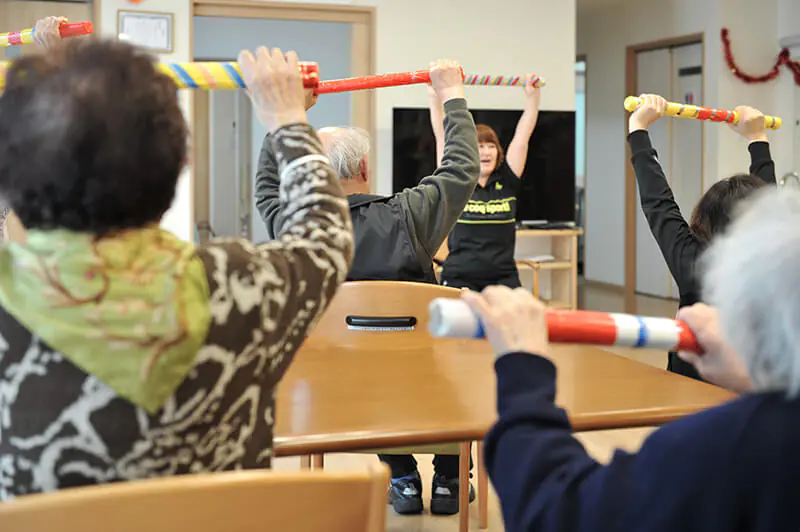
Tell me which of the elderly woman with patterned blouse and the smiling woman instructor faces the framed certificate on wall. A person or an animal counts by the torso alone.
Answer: the elderly woman with patterned blouse

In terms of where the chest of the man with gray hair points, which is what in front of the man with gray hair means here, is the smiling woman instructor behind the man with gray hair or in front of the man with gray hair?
in front

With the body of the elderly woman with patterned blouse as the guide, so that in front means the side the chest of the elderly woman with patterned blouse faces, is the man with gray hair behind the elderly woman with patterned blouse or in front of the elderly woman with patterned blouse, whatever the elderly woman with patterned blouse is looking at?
in front

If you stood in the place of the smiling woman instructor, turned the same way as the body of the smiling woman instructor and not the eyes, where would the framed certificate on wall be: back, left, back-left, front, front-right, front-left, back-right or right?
back-right

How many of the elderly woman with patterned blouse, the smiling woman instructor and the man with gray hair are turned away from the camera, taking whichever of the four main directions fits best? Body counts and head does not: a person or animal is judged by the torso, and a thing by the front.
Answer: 2

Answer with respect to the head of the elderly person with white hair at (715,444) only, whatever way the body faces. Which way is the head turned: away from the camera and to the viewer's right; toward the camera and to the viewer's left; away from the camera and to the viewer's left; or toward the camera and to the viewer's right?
away from the camera and to the viewer's left

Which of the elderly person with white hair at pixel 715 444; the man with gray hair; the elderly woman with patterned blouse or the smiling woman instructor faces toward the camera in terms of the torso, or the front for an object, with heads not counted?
the smiling woman instructor

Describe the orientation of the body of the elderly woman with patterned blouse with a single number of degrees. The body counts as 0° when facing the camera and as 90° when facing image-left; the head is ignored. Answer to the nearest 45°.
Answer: approximately 180°

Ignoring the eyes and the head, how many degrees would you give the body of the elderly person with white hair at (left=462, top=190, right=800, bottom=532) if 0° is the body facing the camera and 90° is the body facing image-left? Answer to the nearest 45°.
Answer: approximately 135°

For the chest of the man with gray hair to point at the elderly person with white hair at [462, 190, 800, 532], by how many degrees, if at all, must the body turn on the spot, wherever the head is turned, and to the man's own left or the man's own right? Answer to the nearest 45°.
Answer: approximately 180°

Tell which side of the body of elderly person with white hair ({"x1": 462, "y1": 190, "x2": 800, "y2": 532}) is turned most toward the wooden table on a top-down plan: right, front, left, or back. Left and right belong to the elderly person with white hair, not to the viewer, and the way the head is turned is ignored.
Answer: front

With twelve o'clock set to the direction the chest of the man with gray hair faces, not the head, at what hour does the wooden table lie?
The wooden table is roughly at 6 o'clock from the man with gray hair.

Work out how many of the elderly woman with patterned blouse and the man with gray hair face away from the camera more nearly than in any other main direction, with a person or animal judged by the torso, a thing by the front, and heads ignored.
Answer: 2

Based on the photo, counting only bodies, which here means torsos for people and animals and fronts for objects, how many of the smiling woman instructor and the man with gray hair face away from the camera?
1

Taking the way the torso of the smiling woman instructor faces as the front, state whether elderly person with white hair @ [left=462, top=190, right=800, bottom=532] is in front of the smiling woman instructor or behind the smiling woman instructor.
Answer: in front
